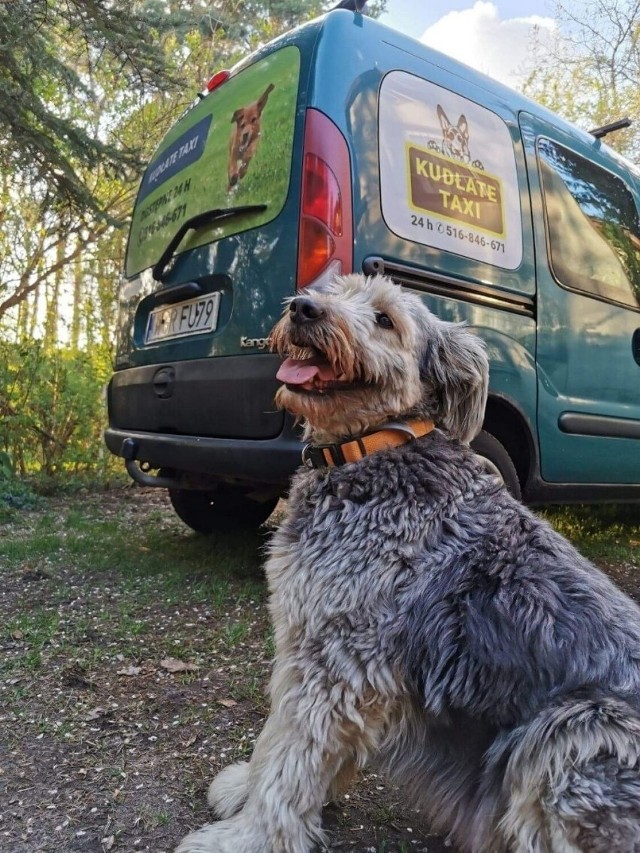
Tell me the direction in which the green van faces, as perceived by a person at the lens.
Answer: facing away from the viewer and to the right of the viewer

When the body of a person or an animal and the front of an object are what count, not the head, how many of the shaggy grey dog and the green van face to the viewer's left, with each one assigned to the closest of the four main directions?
1

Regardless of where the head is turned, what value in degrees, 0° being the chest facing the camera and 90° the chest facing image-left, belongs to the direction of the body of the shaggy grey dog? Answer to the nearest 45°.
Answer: approximately 90°

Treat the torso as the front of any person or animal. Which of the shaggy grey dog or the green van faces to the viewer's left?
the shaggy grey dog
